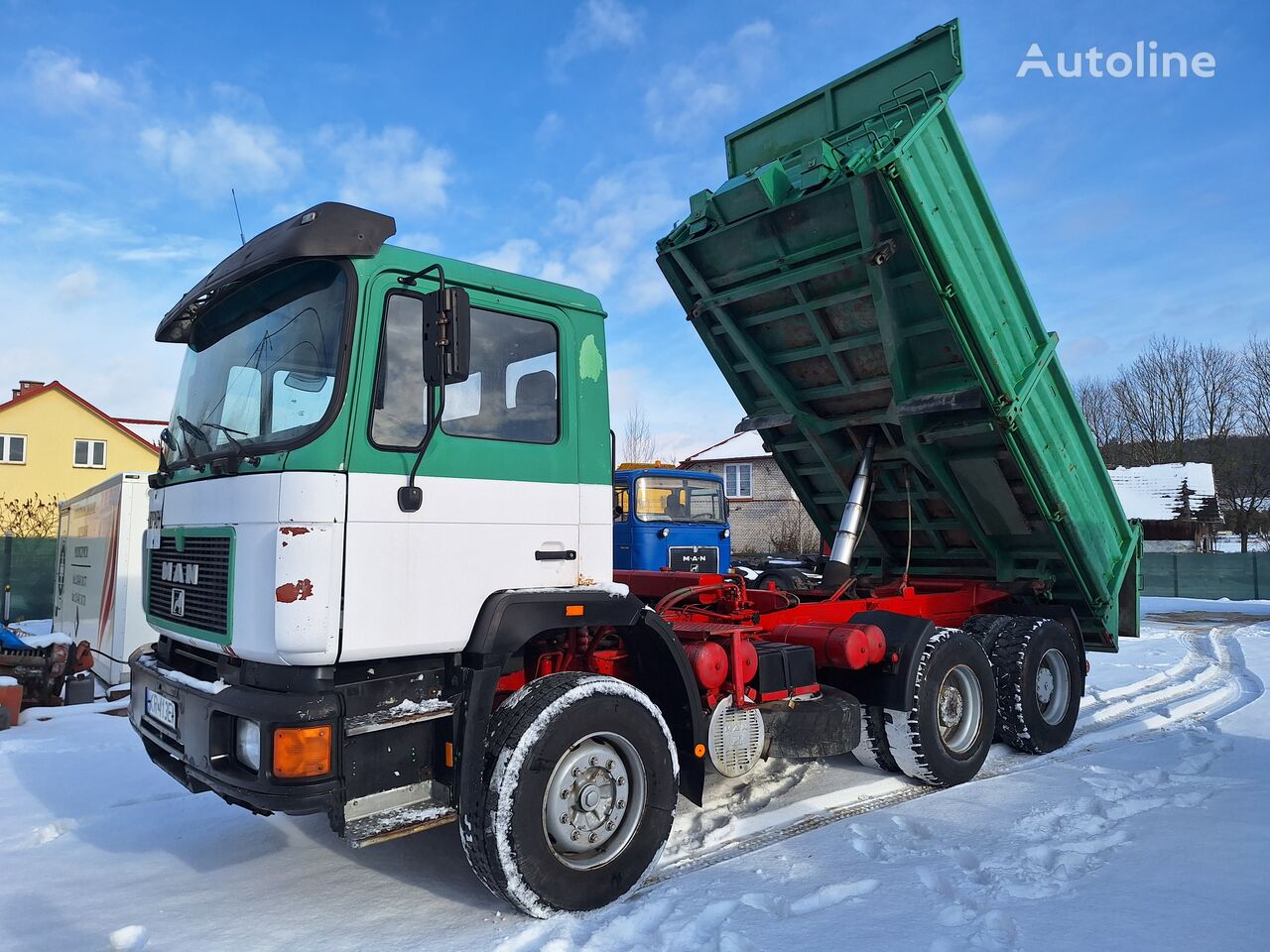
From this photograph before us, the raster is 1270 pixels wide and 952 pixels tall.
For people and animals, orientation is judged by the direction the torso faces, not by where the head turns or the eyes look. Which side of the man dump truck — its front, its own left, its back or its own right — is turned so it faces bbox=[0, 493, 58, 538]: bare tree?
right

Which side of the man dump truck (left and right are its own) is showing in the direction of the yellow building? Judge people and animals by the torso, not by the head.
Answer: right

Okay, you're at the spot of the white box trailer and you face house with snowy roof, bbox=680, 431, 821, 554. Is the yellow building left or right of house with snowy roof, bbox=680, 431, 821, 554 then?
left

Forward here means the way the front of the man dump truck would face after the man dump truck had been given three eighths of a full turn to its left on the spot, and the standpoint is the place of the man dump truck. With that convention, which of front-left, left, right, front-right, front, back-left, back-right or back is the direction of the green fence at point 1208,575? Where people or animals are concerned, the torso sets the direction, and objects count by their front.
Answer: front-left

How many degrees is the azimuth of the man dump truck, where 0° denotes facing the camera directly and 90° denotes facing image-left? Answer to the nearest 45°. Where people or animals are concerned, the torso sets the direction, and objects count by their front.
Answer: approximately 45°

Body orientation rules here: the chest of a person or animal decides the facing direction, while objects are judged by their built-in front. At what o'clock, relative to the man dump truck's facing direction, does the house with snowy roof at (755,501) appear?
The house with snowy roof is roughly at 5 o'clock from the man dump truck.

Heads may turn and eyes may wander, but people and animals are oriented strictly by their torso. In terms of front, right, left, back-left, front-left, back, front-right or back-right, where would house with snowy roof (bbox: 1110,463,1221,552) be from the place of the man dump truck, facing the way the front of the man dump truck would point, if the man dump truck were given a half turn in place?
front

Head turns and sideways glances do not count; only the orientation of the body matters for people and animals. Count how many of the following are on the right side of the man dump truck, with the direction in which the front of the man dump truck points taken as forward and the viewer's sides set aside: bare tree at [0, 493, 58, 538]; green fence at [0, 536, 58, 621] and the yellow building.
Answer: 3

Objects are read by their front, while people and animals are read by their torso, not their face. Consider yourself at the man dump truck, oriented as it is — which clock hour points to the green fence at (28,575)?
The green fence is roughly at 3 o'clock from the man dump truck.
